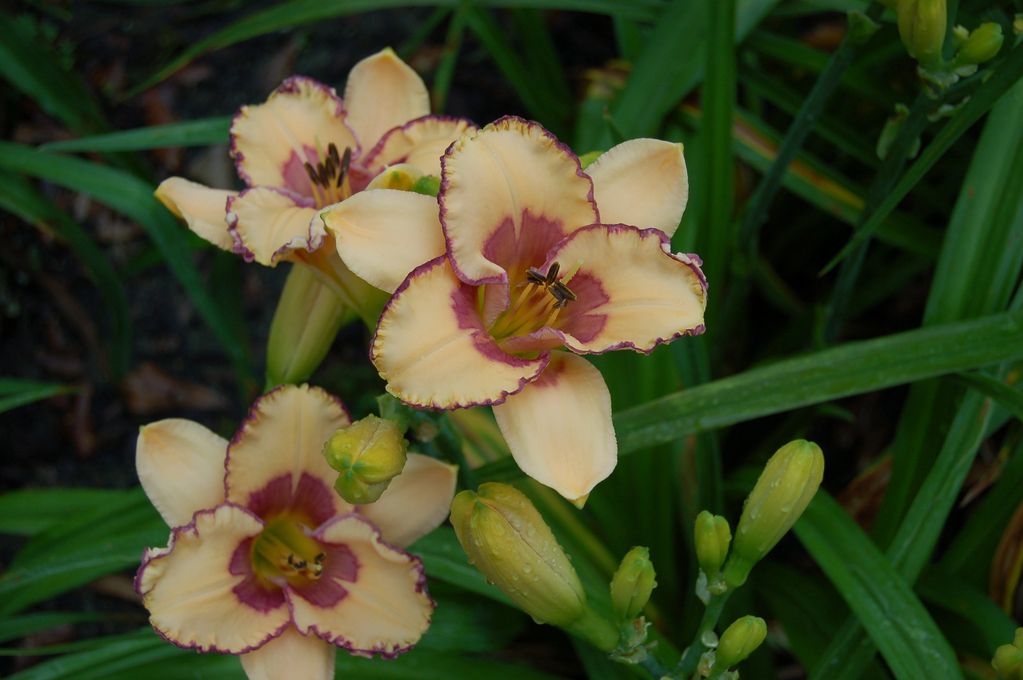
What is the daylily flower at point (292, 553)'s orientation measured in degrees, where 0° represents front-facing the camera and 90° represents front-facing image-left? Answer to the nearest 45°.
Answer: approximately 0°

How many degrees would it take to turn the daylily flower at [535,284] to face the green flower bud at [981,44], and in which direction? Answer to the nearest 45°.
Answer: approximately 135° to its left

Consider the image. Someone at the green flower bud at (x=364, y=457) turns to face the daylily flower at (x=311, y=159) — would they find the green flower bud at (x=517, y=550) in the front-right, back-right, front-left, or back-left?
back-right

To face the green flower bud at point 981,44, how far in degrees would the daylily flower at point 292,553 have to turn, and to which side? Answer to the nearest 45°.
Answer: approximately 90° to its left

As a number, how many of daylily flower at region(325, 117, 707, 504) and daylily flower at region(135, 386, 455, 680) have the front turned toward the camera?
2
